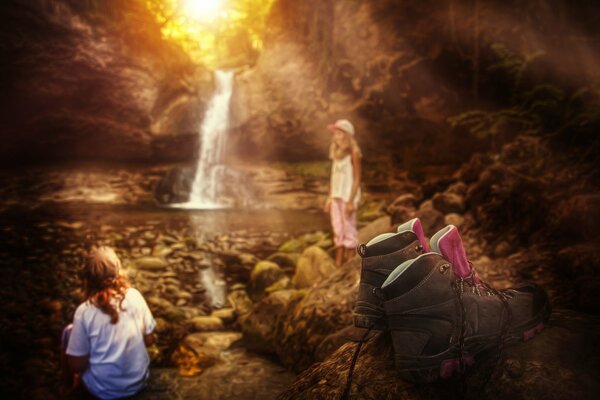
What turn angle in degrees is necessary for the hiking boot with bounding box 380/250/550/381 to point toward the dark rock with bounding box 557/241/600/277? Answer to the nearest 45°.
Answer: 0° — it already faces it

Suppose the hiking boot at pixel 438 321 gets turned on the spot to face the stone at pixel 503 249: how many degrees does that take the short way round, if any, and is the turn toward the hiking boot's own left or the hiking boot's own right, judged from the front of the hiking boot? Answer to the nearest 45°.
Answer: approximately 45° to the hiking boot's own left

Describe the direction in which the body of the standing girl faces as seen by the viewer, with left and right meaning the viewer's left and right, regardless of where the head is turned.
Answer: facing the viewer and to the left of the viewer

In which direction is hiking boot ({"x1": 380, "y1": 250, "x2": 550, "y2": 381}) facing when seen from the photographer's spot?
facing away from the viewer and to the right of the viewer

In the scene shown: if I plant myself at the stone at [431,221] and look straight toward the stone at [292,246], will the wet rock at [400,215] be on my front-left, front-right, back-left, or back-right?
front-right

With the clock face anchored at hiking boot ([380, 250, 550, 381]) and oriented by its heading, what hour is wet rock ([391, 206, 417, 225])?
The wet rock is roughly at 10 o'clock from the hiking boot.

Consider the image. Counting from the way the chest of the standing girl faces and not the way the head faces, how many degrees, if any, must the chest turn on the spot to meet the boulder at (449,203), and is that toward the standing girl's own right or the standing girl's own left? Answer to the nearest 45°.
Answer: approximately 180°

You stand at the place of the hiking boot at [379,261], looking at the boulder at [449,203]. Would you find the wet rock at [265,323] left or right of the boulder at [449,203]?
left

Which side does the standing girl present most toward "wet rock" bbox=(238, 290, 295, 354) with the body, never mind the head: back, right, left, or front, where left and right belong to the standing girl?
front

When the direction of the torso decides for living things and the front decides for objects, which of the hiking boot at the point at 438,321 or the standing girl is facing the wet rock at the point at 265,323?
the standing girl

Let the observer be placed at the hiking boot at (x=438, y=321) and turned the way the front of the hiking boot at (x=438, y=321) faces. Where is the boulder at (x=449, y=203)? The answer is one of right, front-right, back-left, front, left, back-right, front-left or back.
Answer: front-left

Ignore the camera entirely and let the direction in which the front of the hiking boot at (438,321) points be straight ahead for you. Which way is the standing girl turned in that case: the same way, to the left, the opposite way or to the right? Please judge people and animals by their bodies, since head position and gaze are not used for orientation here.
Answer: the opposite way

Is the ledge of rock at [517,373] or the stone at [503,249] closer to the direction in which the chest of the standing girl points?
the ledge of rock
